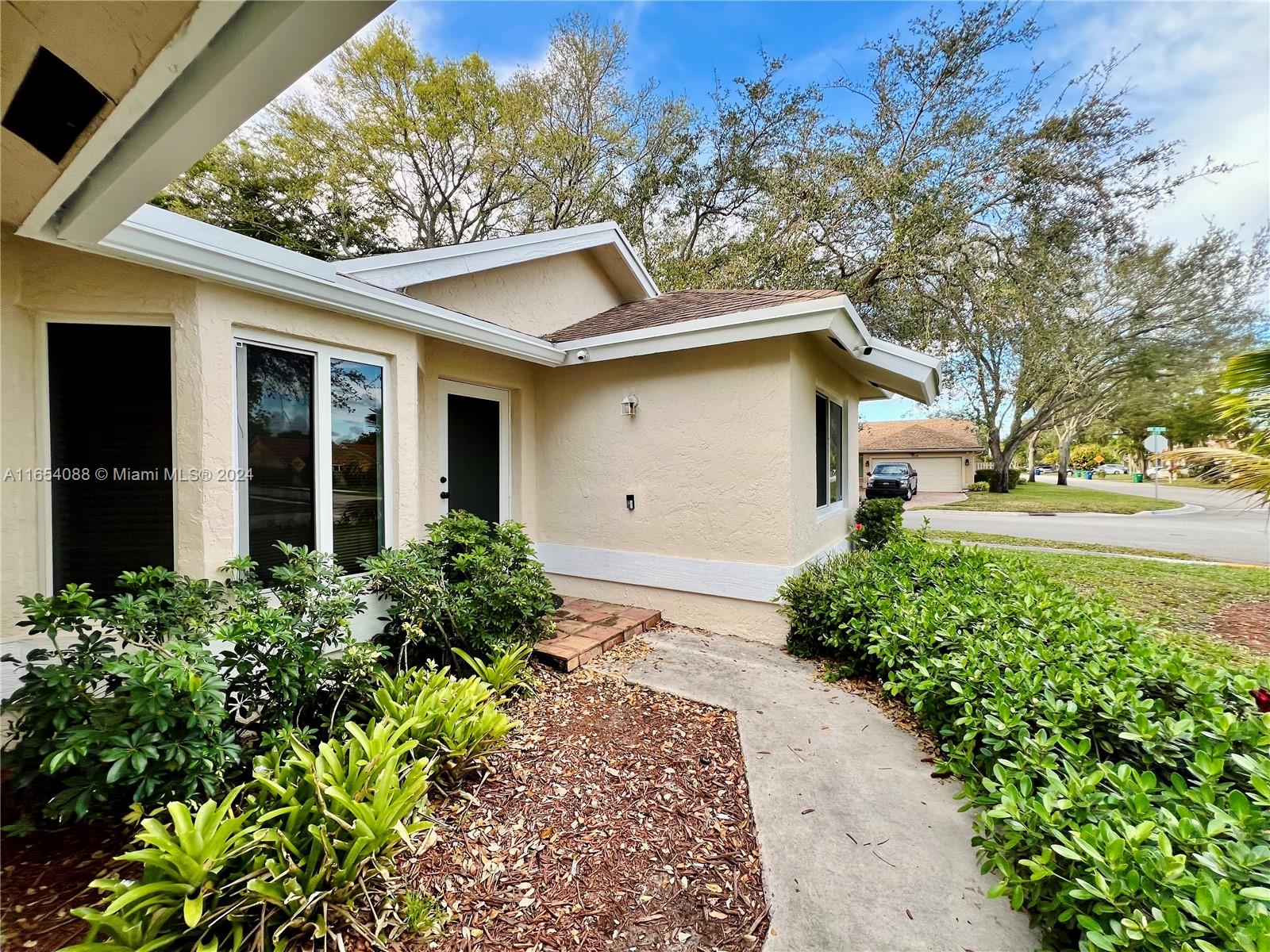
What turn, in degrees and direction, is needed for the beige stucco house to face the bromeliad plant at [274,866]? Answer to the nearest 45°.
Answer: approximately 45° to its right

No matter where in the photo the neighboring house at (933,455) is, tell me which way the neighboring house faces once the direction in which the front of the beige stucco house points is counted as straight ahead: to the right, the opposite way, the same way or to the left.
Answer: to the right

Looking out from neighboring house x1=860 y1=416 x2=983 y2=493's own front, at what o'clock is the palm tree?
The palm tree is roughly at 12 o'clock from the neighboring house.

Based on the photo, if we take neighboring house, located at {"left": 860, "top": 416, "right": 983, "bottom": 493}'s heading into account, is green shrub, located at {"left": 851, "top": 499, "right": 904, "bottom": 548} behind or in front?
in front

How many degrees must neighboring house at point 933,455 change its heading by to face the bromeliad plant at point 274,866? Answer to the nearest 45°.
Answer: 0° — it already faces it

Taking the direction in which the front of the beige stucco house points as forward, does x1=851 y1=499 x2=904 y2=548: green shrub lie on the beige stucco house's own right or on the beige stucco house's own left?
on the beige stucco house's own left

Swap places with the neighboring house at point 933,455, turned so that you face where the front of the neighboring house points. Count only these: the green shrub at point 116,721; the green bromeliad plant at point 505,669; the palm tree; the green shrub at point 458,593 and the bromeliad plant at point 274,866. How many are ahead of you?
5

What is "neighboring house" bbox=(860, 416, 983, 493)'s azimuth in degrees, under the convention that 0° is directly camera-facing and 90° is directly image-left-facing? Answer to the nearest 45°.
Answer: approximately 0°

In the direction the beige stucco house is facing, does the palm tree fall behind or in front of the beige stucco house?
in front

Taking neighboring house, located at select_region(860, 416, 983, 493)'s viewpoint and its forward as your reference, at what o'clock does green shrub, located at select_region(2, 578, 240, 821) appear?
The green shrub is roughly at 12 o'clock from the neighboring house.

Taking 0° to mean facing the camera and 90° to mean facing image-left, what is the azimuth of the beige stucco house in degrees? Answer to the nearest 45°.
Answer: approximately 315°
